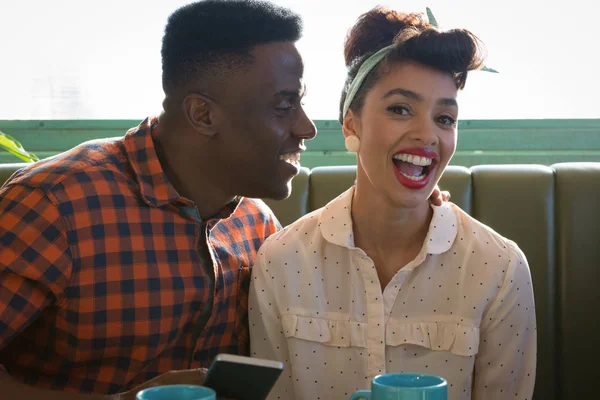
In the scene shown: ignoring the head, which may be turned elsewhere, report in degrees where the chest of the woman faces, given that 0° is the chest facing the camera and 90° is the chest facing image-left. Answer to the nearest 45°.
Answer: approximately 0°

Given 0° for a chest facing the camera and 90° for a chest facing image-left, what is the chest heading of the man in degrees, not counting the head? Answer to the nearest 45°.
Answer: approximately 315°

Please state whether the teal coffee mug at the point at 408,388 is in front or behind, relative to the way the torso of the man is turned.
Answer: in front

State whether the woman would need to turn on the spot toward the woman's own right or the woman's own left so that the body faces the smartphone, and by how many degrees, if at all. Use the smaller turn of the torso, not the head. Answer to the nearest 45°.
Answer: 0° — they already face it

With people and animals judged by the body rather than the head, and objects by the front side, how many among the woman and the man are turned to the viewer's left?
0
